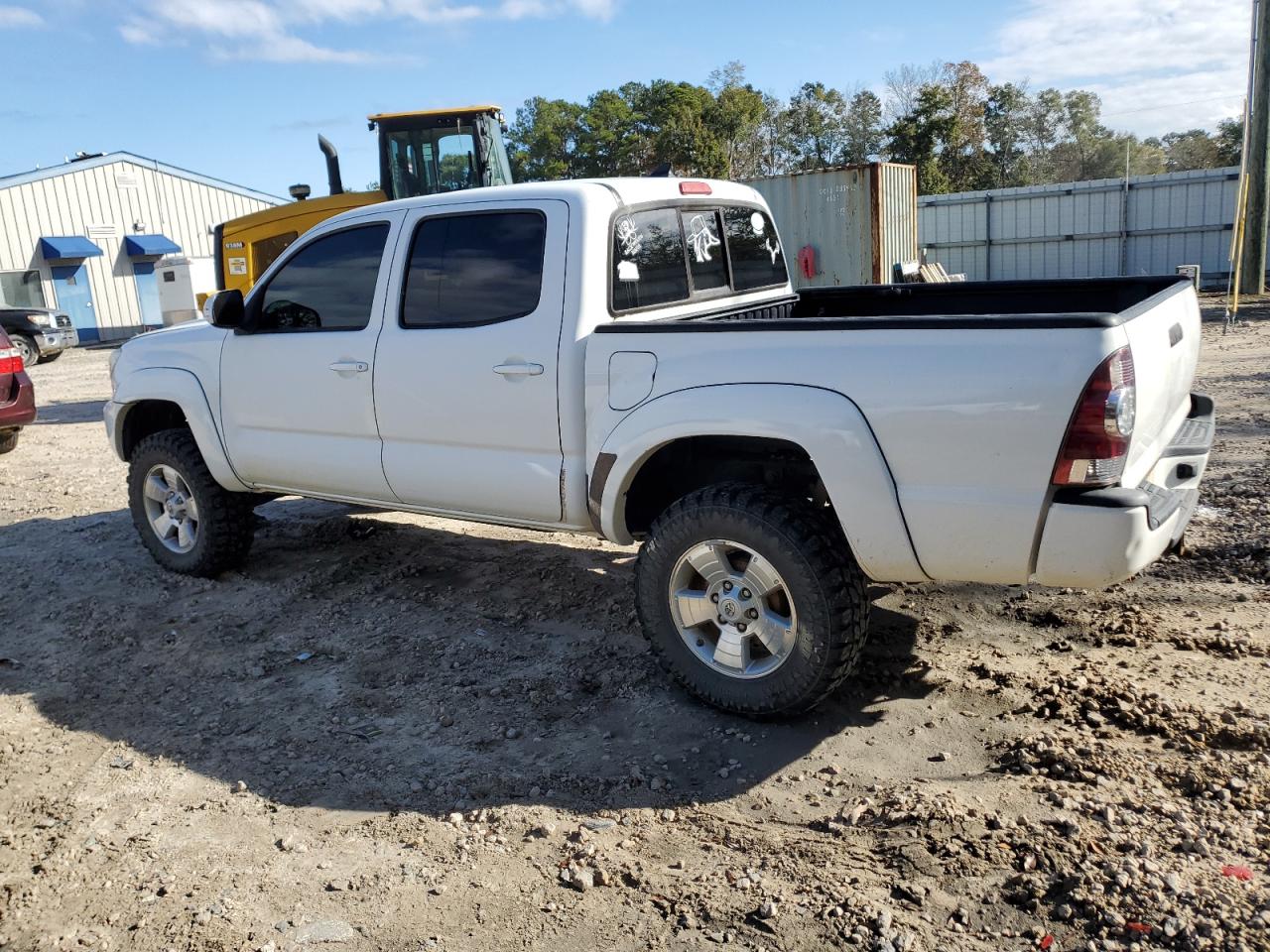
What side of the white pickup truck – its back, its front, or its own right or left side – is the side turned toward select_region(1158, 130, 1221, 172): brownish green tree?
right

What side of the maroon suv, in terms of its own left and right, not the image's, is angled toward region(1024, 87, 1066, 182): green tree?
right

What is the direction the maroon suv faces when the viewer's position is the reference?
facing away from the viewer and to the left of the viewer

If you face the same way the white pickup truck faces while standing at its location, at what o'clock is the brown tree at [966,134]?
The brown tree is roughly at 2 o'clock from the white pickup truck.

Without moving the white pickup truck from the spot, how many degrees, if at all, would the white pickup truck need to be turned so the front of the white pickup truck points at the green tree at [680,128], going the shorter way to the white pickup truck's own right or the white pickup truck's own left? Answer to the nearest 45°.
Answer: approximately 45° to the white pickup truck's own right

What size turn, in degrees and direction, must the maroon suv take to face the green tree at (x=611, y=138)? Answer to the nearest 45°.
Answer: approximately 90° to its right

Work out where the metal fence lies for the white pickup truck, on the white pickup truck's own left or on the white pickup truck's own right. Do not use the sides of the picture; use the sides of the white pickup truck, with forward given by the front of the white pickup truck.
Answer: on the white pickup truck's own right

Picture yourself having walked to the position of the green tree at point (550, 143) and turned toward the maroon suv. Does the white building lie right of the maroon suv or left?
right

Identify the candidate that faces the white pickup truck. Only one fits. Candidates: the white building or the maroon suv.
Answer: the white building

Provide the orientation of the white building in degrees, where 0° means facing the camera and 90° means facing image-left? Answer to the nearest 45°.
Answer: approximately 0°

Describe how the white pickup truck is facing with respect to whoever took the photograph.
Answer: facing away from the viewer and to the left of the viewer

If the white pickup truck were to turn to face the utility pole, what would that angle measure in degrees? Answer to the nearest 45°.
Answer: approximately 90° to its right
